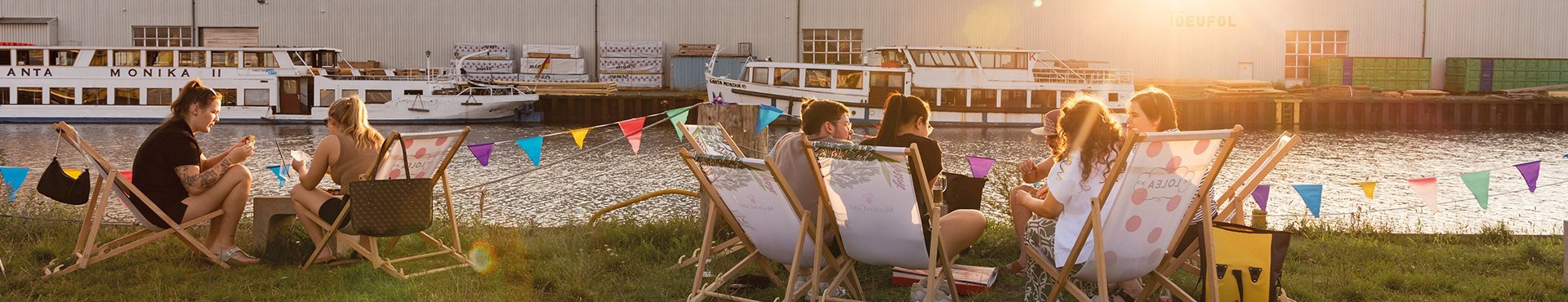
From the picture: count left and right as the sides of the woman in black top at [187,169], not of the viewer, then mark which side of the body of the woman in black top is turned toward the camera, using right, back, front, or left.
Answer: right

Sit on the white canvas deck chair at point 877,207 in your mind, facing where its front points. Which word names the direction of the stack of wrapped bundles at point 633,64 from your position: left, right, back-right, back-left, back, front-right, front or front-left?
front-left

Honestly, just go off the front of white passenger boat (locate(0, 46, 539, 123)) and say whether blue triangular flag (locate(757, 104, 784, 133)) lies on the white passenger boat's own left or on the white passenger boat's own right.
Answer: on the white passenger boat's own right

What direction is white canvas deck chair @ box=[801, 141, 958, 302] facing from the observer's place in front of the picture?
facing away from the viewer and to the right of the viewer

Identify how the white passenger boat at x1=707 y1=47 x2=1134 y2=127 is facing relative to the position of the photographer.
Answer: facing to the left of the viewer

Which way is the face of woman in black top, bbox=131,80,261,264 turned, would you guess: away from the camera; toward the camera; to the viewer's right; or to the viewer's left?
to the viewer's right

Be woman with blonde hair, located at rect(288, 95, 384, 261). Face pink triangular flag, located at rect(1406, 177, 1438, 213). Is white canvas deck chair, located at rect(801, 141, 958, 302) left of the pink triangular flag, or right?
right

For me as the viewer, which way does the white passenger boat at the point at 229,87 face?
facing to the right of the viewer

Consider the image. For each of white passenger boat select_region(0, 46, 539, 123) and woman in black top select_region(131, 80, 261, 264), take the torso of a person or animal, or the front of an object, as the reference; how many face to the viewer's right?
2
